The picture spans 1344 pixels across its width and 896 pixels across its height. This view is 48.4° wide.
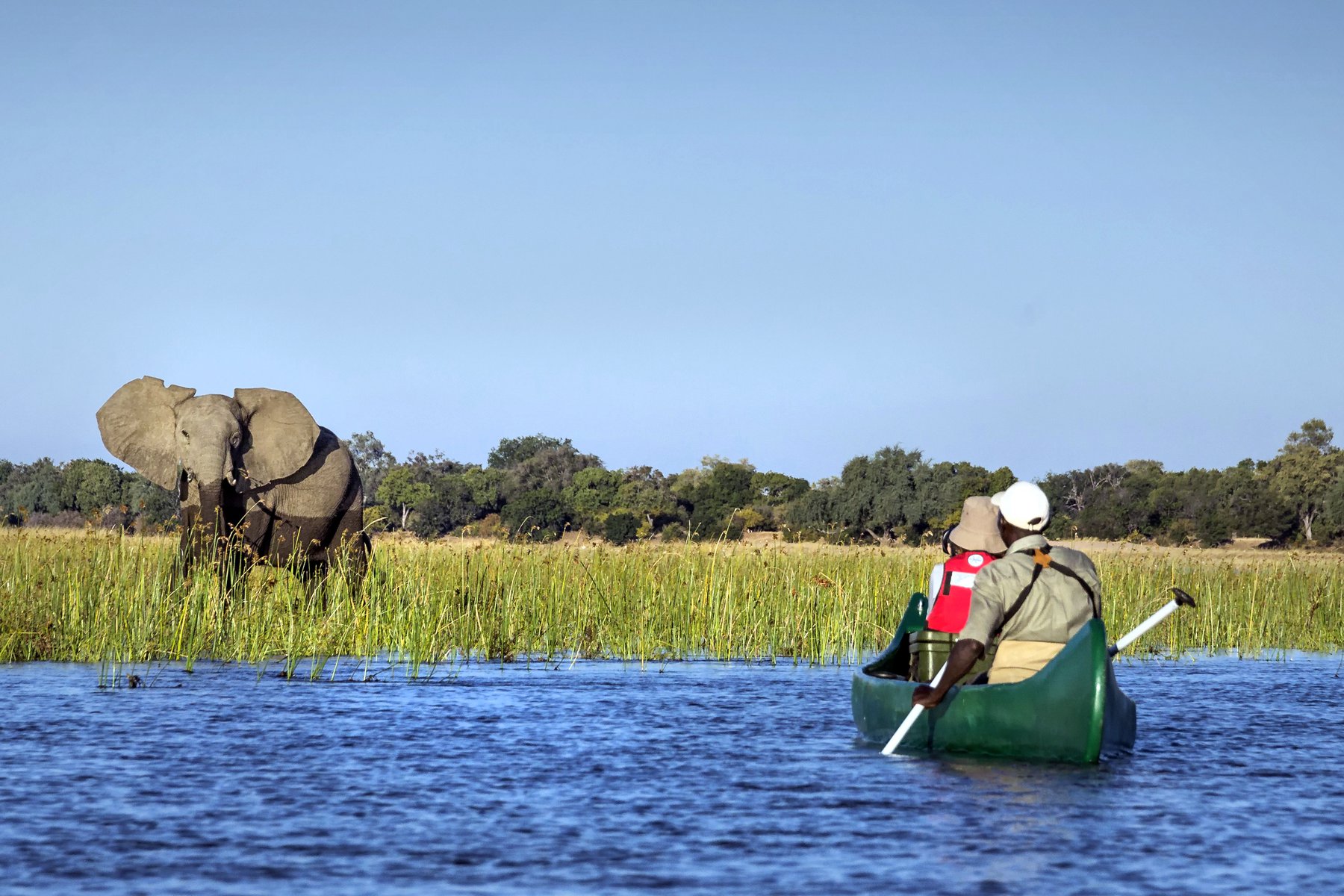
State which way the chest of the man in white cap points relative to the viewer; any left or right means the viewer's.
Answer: facing away from the viewer and to the left of the viewer

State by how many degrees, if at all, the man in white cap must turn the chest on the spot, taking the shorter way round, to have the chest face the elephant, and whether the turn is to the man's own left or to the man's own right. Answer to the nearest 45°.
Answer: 0° — they already face it

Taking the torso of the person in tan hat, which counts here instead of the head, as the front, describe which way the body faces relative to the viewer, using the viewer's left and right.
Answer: facing away from the viewer and to the left of the viewer

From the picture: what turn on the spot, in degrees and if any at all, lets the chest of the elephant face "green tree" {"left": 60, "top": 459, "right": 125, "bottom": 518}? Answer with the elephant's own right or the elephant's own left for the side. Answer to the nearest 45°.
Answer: approximately 135° to the elephant's own right

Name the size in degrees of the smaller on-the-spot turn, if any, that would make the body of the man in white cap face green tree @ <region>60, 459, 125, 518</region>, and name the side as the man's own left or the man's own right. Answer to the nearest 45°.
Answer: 0° — they already face it

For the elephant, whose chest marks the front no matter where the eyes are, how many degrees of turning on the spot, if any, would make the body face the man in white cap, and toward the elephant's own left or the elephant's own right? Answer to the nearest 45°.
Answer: approximately 45° to the elephant's own left

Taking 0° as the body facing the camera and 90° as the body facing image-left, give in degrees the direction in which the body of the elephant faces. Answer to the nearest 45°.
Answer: approximately 45°

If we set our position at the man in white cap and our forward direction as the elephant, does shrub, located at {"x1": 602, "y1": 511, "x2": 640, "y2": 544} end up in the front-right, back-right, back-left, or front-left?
front-right

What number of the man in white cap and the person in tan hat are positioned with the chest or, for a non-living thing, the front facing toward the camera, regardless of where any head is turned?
0

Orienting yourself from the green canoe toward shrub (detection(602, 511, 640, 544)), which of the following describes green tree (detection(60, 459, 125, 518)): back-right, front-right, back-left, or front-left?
front-left

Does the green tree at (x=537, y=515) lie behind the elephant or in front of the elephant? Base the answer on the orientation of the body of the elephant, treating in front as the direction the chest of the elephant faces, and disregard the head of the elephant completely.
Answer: behind

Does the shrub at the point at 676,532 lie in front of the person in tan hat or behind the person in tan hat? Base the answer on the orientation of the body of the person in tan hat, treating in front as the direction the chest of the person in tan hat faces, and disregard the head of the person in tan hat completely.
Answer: in front

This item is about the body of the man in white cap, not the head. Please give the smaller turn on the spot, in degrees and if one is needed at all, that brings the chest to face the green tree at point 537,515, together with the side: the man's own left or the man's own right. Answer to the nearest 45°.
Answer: approximately 45° to the man's own right

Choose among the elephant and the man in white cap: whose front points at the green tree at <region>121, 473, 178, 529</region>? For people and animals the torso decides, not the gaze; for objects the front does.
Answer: the man in white cap

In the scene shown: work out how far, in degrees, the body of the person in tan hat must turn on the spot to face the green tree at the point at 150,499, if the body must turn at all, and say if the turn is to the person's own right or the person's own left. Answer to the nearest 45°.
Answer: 0° — they already face it
